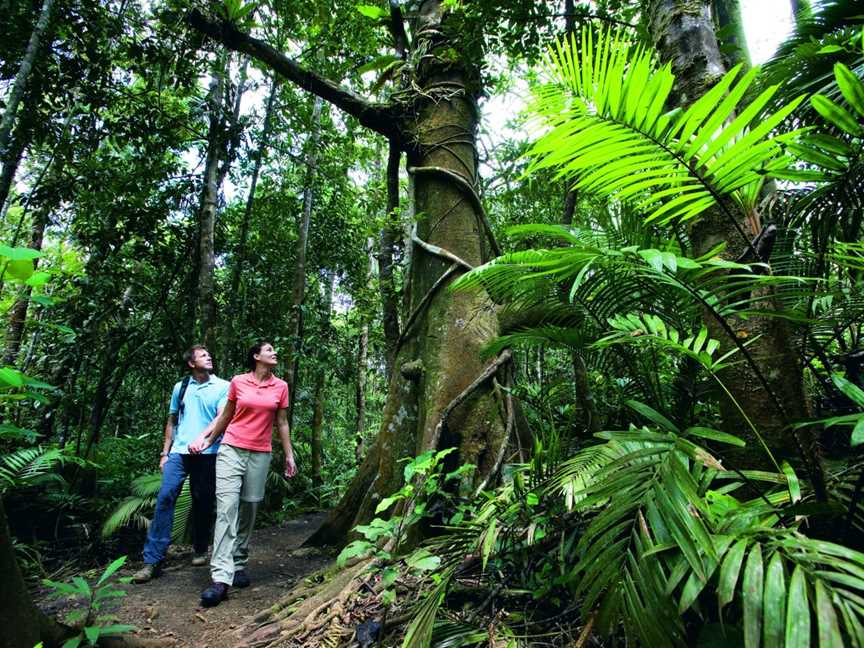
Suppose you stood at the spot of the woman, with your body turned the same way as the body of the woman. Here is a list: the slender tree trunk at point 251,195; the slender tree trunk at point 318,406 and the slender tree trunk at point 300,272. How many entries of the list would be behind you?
3

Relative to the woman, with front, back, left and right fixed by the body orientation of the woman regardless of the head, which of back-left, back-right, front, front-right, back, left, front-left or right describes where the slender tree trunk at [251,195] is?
back

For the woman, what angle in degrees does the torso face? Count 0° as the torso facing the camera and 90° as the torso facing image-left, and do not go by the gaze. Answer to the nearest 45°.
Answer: approximately 0°

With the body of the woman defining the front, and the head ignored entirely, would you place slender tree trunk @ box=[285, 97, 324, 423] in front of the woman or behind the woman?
behind

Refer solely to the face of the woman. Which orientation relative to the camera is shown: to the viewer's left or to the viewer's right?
to the viewer's right

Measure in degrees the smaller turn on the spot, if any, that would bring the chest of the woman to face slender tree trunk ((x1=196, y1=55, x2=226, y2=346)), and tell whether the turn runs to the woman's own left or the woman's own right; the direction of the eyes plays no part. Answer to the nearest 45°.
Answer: approximately 180°

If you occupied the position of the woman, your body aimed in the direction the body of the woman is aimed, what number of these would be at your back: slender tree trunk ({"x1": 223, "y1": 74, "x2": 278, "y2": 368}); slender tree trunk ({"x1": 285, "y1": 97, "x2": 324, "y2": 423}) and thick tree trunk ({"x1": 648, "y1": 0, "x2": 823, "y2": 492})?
2

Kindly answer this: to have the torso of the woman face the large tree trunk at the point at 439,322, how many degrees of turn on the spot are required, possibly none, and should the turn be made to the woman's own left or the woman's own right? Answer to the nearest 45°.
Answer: approximately 90° to the woman's own left
